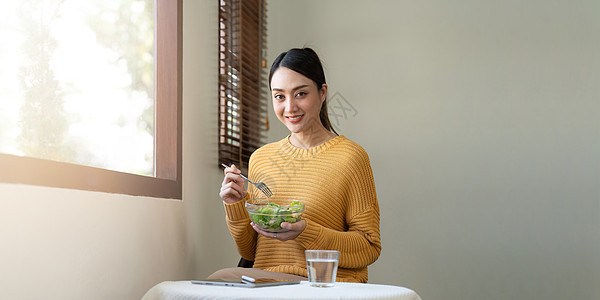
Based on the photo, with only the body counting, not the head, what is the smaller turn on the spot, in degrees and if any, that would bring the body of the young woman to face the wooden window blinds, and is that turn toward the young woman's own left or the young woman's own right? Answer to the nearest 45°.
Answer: approximately 135° to the young woman's own right

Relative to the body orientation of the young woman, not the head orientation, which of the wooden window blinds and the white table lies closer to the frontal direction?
the white table

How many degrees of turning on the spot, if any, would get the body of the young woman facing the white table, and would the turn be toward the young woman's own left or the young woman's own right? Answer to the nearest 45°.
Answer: approximately 45° to the young woman's own left

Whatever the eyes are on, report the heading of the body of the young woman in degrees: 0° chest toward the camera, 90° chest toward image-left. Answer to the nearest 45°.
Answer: approximately 45°

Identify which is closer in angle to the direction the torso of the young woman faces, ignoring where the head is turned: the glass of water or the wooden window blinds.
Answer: the glass of water
